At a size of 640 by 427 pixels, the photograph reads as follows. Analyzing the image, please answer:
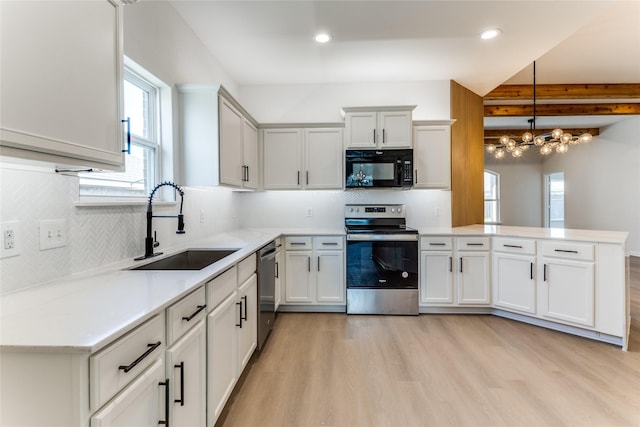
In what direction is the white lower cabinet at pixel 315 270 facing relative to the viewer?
toward the camera

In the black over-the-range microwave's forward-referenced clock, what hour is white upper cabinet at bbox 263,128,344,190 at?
The white upper cabinet is roughly at 3 o'clock from the black over-the-range microwave.

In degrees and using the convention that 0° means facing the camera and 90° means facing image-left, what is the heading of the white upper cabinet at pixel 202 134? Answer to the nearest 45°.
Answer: approximately 270°

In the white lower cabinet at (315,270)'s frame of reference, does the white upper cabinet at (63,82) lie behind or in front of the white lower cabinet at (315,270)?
in front

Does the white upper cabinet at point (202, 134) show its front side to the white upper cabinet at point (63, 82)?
no

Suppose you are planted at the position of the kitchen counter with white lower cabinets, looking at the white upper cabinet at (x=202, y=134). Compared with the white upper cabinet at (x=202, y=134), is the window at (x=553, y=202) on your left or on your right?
right

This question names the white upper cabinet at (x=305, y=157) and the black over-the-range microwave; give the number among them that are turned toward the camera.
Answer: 2

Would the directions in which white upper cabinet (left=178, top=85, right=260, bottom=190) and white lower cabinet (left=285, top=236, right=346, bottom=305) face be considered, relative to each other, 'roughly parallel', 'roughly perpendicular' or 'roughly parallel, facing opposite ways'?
roughly perpendicular

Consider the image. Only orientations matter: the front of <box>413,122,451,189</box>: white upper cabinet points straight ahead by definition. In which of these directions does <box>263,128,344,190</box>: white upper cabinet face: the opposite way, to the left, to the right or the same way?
the same way

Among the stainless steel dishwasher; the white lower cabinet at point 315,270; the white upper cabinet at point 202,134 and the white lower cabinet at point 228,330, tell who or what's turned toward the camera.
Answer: the white lower cabinet at point 315,270

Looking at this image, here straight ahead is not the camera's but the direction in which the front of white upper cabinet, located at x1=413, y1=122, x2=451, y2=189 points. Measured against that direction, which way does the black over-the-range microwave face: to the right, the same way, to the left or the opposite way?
the same way

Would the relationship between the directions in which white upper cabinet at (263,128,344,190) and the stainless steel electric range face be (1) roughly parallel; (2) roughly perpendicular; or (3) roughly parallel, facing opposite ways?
roughly parallel

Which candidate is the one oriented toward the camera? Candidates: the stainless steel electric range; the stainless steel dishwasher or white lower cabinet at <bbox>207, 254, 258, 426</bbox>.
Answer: the stainless steel electric range

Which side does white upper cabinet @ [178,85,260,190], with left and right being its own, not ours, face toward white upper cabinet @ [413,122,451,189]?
front

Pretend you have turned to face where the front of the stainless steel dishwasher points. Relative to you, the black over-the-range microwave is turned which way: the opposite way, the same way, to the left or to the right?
to the right

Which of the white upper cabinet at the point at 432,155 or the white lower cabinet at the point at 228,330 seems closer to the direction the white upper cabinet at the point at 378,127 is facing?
the white lower cabinet

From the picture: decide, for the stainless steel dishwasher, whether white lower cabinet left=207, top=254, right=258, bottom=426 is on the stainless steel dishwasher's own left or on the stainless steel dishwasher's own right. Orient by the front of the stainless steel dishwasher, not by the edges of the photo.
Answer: on the stainless steel dishwasher's own right

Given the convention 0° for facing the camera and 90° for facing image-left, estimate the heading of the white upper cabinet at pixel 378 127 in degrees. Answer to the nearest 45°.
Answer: approximately 0°

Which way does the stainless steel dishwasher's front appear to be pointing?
to the viewer's right

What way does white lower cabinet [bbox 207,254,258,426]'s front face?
to the viewer's right

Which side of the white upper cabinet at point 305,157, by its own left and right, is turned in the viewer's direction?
front
